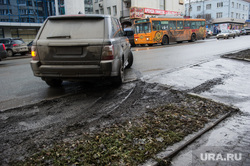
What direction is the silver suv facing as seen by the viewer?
away from the camera

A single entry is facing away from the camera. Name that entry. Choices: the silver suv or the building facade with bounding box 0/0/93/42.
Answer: the silver suv

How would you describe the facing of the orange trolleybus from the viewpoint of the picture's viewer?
facing the viewer and to the left of the viewer

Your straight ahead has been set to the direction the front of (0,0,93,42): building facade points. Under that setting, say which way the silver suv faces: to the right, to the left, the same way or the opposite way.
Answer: the opposite way

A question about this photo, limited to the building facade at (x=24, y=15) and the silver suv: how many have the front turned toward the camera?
1

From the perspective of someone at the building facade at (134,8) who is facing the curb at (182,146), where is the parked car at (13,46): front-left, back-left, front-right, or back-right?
front-right

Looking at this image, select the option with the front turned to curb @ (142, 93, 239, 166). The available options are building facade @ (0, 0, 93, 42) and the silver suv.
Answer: the building facade

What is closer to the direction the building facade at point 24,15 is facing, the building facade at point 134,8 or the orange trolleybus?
the orange trolleybus

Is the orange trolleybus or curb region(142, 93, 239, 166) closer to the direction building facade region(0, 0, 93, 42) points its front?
the curb

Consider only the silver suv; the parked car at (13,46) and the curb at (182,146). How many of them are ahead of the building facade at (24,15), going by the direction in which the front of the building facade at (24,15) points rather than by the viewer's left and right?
3

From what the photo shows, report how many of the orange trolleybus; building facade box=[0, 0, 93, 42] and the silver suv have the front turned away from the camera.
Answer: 1

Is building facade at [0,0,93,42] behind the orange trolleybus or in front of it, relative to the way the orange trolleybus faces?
in front

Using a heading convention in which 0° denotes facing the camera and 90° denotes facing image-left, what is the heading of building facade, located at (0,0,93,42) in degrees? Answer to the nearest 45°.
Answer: approximately 0°

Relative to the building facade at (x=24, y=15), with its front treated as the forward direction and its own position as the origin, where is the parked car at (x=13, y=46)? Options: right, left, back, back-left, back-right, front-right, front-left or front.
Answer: front

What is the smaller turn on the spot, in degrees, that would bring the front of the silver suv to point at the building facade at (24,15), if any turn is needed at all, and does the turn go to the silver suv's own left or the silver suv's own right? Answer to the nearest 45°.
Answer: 0° — it already faces it

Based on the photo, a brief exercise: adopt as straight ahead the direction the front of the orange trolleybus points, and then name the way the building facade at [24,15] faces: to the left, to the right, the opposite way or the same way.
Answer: to the left
